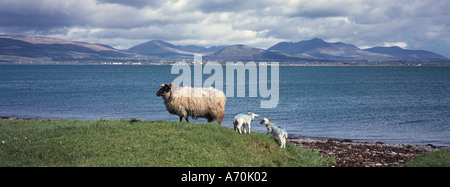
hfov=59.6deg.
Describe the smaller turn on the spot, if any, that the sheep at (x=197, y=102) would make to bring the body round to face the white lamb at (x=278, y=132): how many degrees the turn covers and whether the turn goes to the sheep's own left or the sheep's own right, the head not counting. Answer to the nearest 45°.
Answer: approximately 135° to the sheep's own left

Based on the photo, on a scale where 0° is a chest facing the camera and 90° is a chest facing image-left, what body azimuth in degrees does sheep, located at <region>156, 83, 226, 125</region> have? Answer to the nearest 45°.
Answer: approximately 90°
